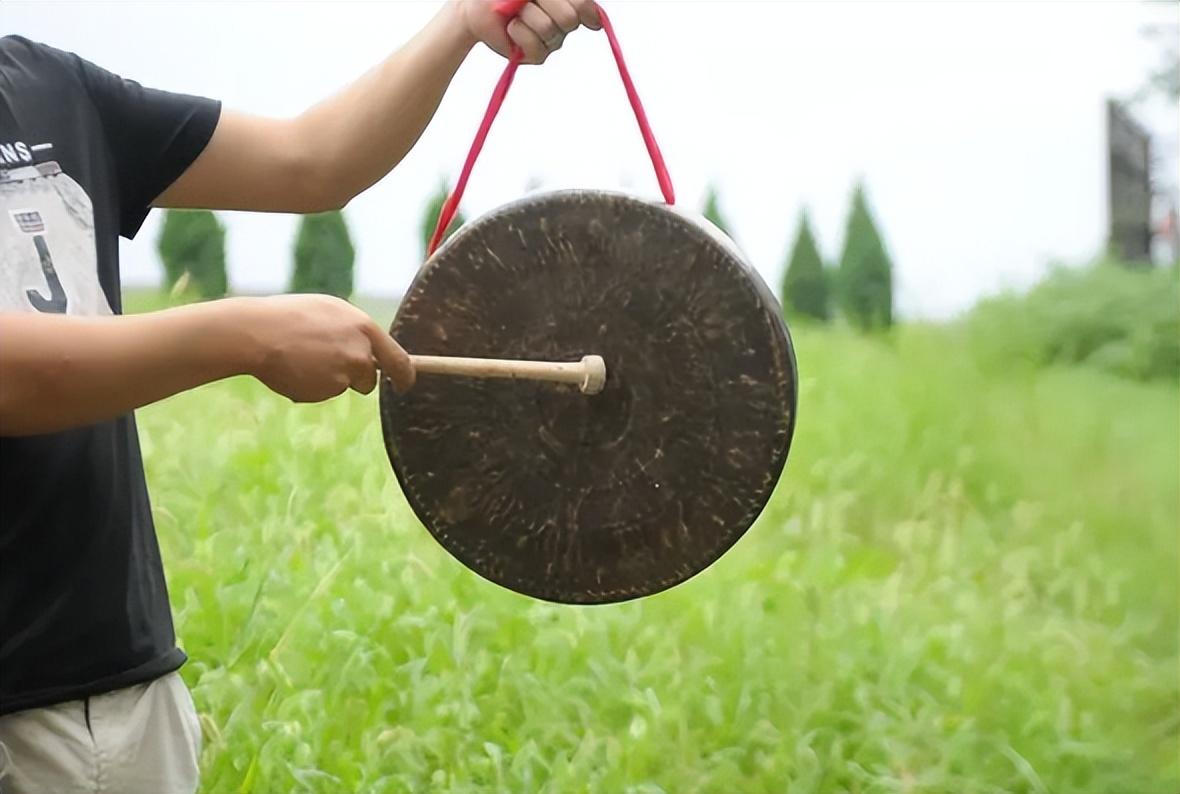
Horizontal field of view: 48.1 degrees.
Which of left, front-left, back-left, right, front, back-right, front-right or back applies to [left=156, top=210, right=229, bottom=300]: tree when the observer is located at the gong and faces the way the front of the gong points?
back-right

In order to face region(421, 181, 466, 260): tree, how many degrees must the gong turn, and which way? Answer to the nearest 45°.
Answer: approximately 180°

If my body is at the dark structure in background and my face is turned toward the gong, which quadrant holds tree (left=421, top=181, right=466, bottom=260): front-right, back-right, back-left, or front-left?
front-right

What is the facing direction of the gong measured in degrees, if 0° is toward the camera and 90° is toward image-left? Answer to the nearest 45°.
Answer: approximately 0°

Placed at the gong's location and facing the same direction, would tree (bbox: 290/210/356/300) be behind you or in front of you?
behind

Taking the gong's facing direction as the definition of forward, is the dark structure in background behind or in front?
behind

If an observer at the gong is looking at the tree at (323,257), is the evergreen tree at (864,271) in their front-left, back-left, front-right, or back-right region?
front-right

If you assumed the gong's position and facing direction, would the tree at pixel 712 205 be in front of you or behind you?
behind

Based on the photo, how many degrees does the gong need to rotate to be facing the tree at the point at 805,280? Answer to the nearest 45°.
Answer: approximately 180°

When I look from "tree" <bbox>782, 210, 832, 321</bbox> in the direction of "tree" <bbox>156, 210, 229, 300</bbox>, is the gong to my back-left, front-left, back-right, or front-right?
front-left

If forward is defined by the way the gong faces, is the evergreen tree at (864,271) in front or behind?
behind
